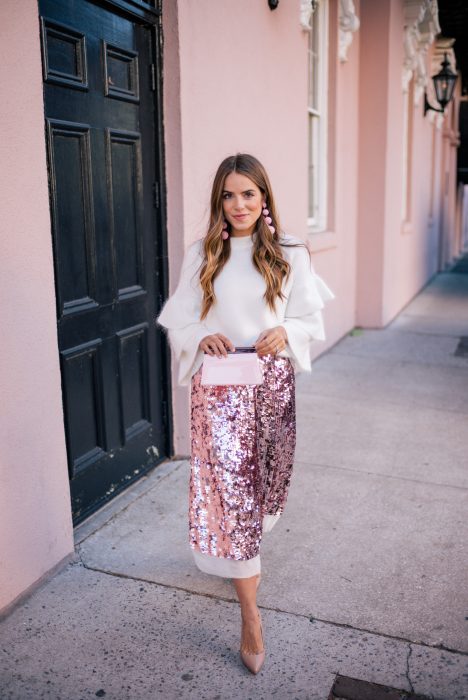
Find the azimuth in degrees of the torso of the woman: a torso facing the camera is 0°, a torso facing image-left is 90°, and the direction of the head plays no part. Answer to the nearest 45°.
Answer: approximately 0°

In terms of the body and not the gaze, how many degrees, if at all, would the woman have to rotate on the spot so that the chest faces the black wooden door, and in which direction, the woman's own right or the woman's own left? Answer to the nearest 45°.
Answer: approximately 135° to the woman's own right

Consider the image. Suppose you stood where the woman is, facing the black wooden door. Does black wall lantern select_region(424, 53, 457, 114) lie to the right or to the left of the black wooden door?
right

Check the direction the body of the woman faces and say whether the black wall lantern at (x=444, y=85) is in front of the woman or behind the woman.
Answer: behind
